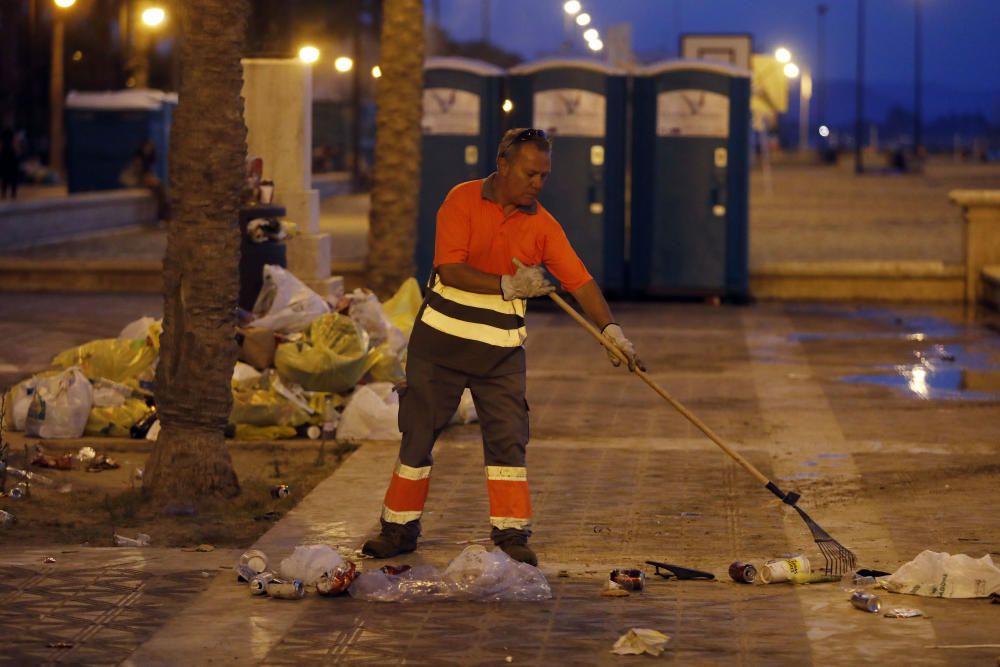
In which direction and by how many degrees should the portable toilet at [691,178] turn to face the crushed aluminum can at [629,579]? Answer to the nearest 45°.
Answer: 0° — it already faces it

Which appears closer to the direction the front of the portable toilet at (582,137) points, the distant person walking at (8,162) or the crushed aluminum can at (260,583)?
the crushed aluminum can

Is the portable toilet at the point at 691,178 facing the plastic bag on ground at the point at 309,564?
yes

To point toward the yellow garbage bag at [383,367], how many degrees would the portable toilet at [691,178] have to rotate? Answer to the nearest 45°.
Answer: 0° — it already faces it

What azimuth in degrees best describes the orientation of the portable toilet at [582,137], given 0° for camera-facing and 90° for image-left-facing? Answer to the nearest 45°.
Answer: approximately 0°

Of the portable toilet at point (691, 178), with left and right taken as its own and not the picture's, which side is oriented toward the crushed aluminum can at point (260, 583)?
front

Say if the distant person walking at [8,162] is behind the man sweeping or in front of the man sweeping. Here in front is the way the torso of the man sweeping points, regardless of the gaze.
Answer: behind
